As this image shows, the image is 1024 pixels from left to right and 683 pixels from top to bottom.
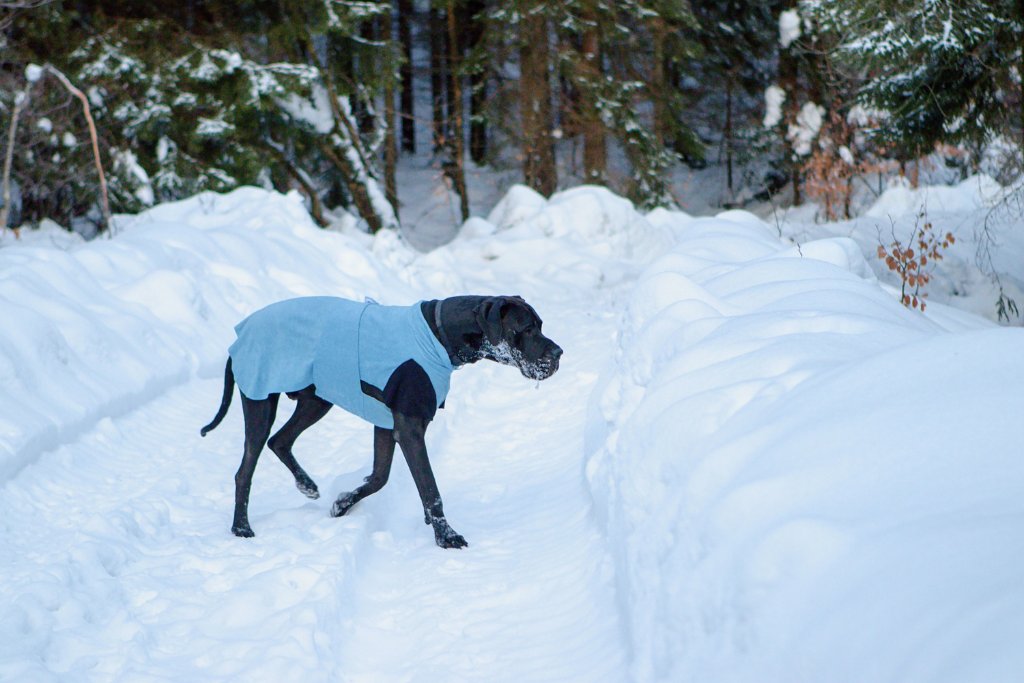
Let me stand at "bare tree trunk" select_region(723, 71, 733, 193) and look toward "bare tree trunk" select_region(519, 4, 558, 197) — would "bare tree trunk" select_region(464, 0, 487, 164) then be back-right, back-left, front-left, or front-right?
front-right

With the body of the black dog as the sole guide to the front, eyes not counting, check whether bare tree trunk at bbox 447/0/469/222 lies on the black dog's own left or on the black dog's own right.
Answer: on the black dog's own left

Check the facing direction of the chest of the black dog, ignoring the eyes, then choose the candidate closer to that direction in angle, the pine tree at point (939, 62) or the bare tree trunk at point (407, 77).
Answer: the pine tree

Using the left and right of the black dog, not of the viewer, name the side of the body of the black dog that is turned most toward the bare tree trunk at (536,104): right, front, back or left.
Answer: left

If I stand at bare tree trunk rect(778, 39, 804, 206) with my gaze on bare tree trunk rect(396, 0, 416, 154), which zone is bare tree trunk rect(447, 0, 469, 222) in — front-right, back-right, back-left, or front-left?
front-left

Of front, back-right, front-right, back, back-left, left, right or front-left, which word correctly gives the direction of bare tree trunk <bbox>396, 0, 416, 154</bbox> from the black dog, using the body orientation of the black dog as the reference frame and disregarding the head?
left

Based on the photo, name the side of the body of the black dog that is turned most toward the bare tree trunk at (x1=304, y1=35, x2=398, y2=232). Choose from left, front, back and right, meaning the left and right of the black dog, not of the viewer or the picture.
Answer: left

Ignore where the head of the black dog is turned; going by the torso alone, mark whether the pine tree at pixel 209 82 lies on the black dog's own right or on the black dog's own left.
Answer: on the black dog's own left

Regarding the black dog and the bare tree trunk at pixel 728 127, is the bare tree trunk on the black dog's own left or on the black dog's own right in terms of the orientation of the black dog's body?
on the black dog's own left

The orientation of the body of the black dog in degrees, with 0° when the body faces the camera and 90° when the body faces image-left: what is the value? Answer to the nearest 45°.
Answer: approximately 270°

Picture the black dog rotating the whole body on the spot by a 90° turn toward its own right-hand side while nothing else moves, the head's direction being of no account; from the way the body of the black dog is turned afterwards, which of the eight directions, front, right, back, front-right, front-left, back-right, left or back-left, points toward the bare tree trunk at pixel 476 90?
back
